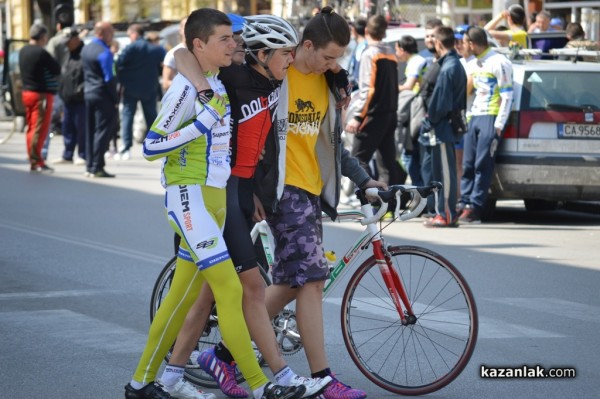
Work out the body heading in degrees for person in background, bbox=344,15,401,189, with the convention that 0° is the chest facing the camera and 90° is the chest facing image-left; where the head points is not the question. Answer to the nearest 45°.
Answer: approximately 135°

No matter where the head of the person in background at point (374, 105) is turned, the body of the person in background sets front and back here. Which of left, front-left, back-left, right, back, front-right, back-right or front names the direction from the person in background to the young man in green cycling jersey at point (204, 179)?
back-left

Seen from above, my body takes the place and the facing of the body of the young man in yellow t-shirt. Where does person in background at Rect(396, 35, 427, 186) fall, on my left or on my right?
on my left

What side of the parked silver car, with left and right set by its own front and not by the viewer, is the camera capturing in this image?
back

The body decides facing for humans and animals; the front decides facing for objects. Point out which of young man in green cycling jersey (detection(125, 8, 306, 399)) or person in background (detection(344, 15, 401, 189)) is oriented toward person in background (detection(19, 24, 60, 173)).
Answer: person in background (detection(344, 15, 401, 189))

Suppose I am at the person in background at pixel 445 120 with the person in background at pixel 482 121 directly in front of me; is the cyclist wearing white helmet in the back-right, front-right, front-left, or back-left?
back-right

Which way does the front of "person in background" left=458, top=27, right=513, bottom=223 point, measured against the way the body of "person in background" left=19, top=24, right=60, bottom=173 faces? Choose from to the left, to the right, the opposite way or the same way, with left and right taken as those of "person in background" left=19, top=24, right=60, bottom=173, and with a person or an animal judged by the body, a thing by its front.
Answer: the opposite way

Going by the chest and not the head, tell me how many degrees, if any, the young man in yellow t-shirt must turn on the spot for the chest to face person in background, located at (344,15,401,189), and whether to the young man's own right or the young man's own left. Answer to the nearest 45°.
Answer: approximately 135° to the young man's own left

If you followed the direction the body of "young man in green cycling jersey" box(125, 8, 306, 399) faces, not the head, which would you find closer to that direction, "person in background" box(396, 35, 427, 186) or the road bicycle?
the road bicycle

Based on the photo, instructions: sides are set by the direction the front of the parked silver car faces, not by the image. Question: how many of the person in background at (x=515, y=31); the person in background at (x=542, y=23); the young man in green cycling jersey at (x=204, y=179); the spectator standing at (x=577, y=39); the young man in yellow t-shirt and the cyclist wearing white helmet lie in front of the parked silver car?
3

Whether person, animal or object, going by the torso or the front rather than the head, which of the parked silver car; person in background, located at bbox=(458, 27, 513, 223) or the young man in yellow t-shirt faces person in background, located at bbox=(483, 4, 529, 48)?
the parked silver car
